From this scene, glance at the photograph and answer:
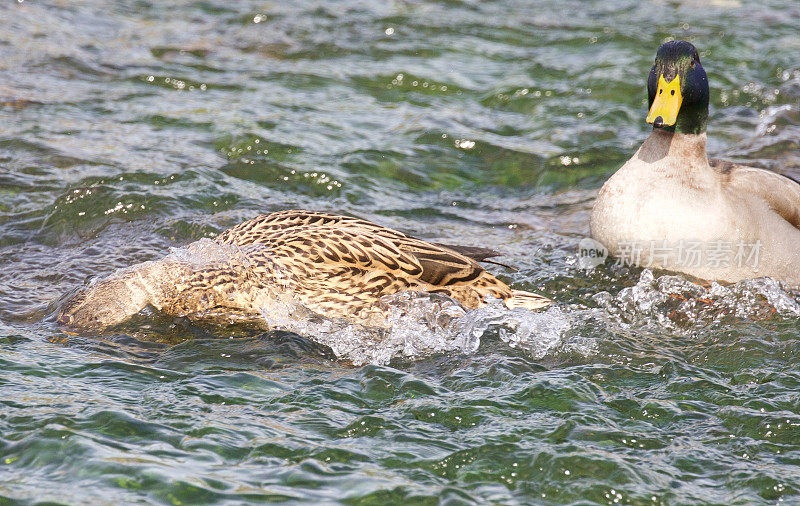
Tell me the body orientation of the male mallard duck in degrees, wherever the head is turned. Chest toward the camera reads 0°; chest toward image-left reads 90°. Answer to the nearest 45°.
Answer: approximately 45°

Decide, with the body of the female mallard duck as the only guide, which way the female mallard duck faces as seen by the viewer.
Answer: to the viewer's left

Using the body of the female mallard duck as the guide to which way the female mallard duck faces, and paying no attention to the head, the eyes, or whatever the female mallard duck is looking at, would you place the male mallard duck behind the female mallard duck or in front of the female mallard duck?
behind

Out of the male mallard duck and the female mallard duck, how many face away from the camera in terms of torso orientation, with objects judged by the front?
0

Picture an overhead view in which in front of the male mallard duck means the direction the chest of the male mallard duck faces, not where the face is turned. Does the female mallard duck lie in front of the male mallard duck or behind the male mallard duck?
in front
